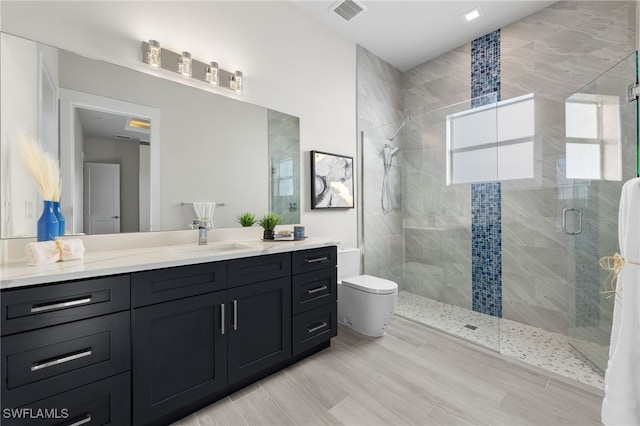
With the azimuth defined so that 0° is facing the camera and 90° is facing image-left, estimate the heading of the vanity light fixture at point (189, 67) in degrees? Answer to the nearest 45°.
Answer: approximately 315°

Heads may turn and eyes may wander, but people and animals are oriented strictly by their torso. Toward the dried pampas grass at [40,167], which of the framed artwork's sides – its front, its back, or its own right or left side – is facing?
right

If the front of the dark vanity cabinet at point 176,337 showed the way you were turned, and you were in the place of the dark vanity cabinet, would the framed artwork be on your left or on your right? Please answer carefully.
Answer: on your left

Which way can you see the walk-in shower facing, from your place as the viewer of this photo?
facing the viewer and to the left of the viewer

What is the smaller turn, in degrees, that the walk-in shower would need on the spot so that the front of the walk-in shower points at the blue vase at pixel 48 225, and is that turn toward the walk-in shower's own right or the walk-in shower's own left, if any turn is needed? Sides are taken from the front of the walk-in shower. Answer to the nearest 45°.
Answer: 0° — it already faces it

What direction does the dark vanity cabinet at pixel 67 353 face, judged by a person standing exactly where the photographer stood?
facing the viewer and to the right of the viewer

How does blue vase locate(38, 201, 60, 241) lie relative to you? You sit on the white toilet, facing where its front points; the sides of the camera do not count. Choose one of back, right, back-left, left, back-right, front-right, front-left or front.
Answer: right
